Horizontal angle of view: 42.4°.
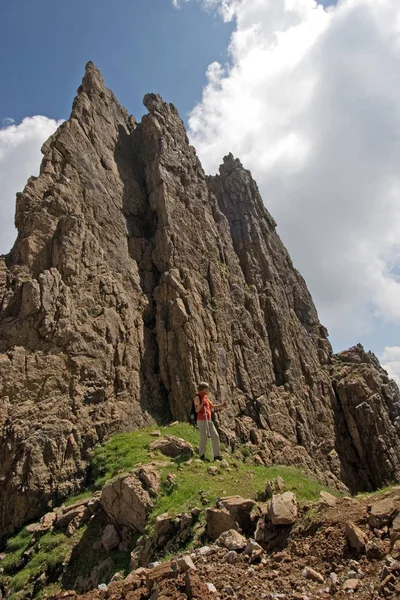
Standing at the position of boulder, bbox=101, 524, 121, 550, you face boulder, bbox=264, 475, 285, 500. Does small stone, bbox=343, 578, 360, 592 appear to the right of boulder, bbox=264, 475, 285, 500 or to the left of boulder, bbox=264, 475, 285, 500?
right

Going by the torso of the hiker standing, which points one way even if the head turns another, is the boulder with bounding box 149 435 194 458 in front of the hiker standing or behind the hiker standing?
behind

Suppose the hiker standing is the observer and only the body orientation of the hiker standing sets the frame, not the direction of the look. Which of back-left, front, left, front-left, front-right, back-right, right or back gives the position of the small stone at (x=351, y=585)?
front-right

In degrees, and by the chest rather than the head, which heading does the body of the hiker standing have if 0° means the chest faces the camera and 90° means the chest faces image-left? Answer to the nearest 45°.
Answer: approximately 315°

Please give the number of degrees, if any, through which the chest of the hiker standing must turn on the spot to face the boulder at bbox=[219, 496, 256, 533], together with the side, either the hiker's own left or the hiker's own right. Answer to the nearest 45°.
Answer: approximately 45° to the hiker's own right

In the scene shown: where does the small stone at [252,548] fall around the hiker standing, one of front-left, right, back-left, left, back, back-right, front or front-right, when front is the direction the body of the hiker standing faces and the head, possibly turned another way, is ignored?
front-right

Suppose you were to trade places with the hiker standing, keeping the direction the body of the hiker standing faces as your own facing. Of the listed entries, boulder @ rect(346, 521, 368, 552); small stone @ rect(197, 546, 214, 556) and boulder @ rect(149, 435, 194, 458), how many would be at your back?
1
